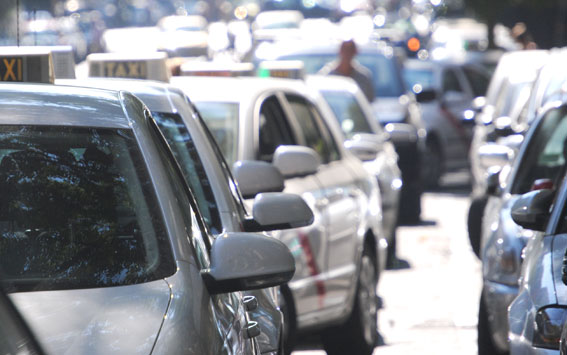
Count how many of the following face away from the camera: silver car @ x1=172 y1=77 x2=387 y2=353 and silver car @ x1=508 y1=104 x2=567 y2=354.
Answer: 0

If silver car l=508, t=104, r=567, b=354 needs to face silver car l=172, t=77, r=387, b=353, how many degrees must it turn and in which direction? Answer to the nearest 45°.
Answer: approximately 135° to its right

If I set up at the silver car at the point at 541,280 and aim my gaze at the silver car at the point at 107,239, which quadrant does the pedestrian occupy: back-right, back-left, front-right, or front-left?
back-right

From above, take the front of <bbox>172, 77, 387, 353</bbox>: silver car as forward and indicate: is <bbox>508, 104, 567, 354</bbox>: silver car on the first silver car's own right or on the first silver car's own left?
on the first silver car's own left

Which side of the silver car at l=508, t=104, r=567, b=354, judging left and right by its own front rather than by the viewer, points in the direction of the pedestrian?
back

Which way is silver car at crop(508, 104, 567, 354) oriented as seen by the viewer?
toward the camera

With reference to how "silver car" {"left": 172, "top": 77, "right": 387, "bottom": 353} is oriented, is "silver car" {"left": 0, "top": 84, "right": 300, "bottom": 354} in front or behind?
in front

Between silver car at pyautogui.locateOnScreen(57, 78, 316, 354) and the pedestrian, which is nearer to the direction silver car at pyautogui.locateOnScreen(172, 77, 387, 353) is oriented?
the silver car

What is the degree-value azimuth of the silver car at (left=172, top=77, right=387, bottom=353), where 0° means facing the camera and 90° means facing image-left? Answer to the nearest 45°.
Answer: approximately 45°
